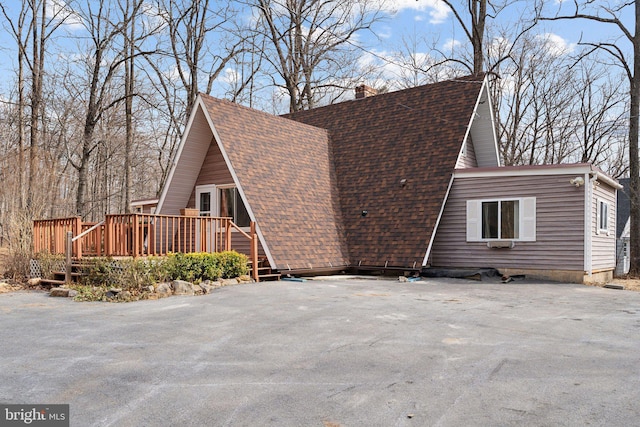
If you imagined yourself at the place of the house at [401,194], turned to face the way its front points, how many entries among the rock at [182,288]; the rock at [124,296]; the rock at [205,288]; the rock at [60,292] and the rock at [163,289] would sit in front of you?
5

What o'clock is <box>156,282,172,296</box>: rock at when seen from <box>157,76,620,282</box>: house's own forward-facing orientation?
The rock is roughly at 12 o'clock from the house.

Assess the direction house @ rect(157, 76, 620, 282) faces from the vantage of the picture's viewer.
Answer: facing the viewer and to the left of the viewer

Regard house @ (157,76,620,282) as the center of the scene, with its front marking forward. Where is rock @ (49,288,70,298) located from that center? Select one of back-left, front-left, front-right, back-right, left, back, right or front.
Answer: front

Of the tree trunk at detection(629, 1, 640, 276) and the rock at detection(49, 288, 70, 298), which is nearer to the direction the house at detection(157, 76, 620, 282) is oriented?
the rock

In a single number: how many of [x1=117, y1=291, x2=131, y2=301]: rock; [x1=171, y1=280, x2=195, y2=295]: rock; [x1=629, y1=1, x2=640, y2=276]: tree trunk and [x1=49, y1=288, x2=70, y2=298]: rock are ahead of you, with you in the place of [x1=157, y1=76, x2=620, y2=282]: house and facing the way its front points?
3

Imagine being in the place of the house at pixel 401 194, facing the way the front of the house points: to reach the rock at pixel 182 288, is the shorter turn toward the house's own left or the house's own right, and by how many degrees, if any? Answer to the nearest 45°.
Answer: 0° — it already faces it

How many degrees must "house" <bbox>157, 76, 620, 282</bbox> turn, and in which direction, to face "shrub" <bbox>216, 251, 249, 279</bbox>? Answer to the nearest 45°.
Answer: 0° — it already faces it

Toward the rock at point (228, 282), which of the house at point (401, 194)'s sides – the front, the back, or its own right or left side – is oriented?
front

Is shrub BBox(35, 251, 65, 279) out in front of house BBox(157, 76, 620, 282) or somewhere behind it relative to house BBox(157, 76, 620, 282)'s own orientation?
in front

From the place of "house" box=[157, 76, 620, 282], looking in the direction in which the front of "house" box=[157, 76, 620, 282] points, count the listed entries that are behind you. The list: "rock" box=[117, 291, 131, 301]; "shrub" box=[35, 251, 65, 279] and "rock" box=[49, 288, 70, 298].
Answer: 0

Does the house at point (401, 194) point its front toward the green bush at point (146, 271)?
yes

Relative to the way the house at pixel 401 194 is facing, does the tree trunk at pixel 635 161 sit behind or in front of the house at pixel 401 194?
behind

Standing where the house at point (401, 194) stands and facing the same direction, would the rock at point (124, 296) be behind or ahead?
ahead
